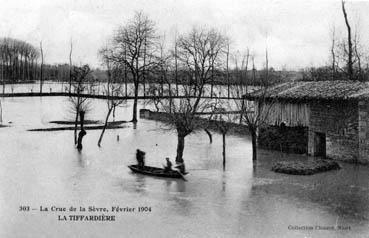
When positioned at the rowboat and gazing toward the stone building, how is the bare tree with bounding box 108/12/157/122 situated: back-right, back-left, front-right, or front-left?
front-left

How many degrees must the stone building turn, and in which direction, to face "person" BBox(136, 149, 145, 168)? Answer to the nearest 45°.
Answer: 0° — it already faces them

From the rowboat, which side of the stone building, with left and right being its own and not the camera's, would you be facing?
front

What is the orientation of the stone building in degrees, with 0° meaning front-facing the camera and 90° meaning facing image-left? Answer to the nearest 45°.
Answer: approximately 45°

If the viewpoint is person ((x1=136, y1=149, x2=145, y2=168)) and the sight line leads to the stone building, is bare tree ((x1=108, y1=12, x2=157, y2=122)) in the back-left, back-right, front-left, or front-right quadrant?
front-left

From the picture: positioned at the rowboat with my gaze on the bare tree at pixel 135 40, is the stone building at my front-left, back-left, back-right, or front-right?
front-right

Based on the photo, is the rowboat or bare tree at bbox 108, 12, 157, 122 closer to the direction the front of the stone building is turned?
the rowboat

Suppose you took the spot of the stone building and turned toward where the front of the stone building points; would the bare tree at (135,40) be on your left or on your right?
on your right
